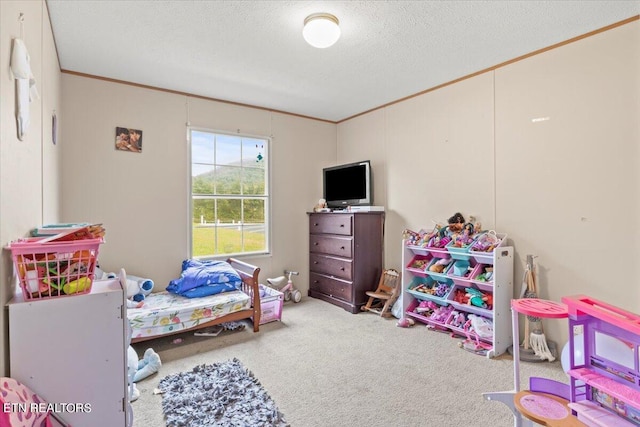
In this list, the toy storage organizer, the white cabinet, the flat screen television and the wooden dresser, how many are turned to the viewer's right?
1

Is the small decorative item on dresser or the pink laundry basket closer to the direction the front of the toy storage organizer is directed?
the pink laundry basket

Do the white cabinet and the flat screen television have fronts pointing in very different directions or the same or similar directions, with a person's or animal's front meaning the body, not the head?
very different directions

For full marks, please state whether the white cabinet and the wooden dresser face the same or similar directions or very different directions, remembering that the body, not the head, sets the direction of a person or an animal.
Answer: very different directions

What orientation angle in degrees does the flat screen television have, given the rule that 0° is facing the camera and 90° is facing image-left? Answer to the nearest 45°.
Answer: approximately 45°

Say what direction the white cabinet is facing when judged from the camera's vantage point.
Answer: facing to the right of the viewer

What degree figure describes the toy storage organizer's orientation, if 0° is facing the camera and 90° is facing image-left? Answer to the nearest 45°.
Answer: approximately 45°

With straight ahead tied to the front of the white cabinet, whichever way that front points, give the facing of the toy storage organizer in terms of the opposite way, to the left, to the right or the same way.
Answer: the opposite way

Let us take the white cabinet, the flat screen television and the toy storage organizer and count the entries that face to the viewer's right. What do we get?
1

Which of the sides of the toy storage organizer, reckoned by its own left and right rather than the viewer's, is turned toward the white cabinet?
front

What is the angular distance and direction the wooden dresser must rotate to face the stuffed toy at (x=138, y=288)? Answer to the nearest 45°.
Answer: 0° — it already faces it

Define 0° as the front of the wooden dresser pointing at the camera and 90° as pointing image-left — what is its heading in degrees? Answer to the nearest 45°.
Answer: approximately 45°

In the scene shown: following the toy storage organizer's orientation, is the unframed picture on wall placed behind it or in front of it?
in front

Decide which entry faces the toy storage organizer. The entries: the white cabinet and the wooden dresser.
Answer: the white cabinet
